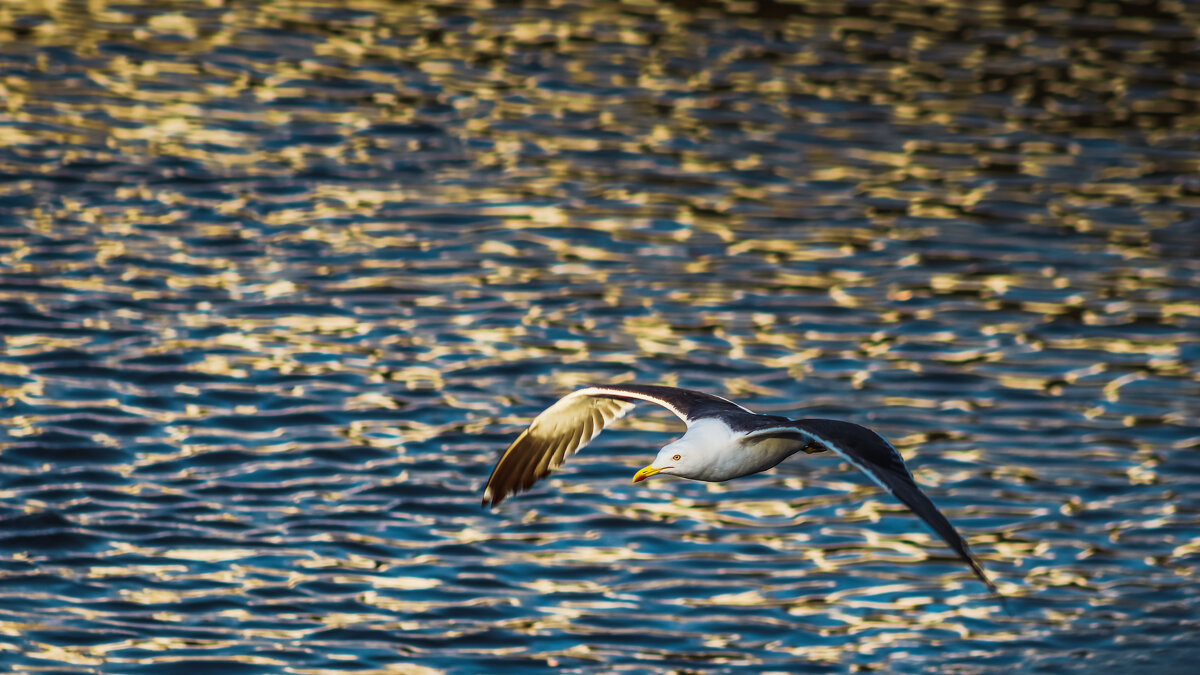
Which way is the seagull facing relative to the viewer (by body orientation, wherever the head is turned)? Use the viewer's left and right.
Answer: facing the viewer and to the left of the viewer
